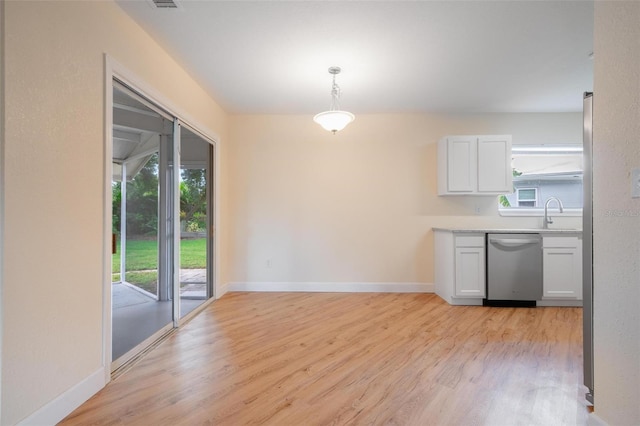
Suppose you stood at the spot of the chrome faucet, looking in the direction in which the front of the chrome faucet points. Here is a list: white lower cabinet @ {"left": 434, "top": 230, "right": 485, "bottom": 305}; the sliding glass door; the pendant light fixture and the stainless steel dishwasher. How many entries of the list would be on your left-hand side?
0

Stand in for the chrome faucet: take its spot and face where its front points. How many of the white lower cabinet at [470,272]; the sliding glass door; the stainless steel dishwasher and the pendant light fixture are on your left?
0

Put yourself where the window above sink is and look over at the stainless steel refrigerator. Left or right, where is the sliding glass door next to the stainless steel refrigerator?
right

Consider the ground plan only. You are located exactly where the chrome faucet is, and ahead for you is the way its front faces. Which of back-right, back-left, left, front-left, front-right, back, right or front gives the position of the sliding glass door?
right

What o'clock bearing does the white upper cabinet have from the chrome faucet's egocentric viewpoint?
The white upper cabinet is roughly at 3 o'clock from the chrome faucet.

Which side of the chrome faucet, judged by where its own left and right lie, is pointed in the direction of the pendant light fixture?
right

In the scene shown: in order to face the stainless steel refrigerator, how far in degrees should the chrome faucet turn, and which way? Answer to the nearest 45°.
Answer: approximately 45° to its right

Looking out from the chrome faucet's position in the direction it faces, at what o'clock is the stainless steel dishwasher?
The stainless steel dishwasher is roughly at 2 o'clock from the chrome faucet.

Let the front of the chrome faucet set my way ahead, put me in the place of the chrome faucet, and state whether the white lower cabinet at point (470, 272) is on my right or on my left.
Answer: on my right

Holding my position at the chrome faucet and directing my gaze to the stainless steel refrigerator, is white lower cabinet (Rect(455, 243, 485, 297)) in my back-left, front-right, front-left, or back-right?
front-right
